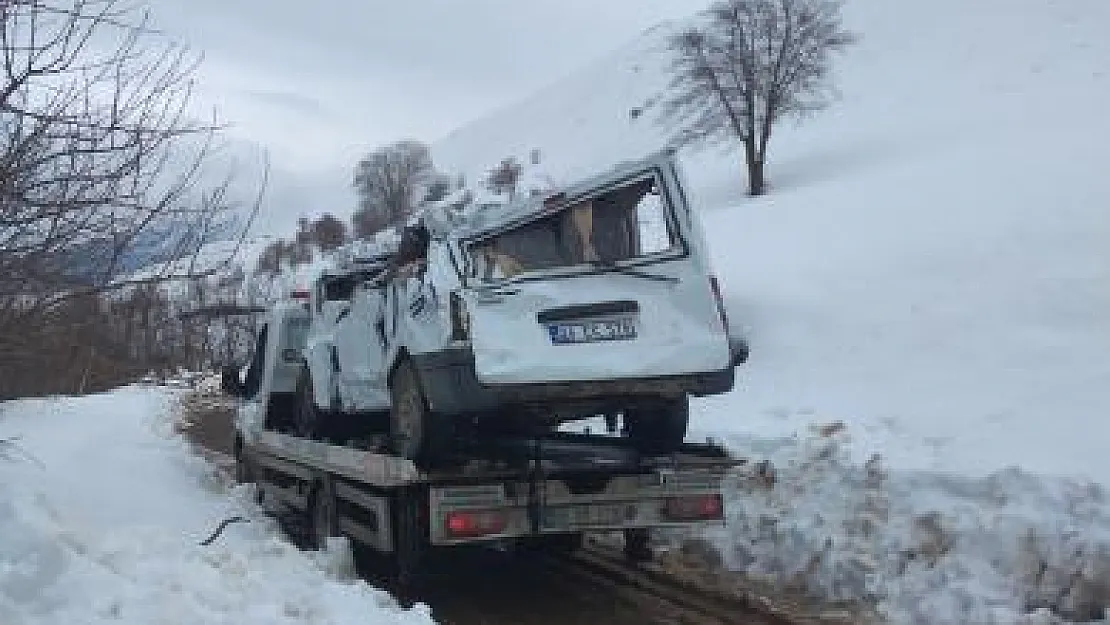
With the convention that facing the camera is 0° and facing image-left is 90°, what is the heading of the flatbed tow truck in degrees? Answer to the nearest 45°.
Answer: approximately 135°
